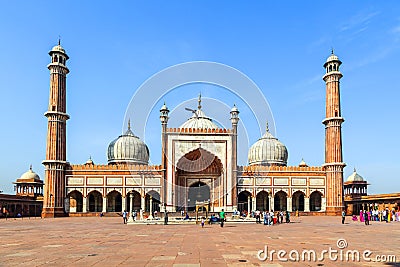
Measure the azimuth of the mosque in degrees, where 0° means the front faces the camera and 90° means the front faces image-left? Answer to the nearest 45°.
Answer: approximately 0°
